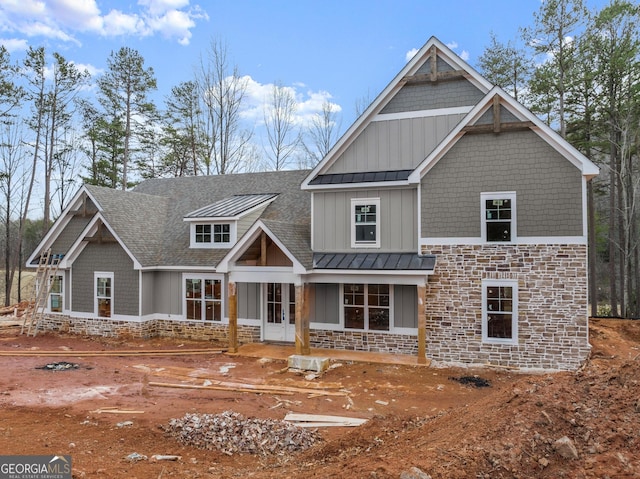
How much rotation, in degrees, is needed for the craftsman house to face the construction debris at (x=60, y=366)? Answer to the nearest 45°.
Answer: approximately 90° to its right

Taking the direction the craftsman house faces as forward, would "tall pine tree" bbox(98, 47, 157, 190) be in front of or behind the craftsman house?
behind

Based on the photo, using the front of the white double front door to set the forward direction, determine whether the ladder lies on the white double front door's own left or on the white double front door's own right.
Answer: on the white double front door's own right

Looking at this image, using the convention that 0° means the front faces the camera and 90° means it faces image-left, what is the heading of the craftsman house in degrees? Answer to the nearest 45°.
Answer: approximately 0°

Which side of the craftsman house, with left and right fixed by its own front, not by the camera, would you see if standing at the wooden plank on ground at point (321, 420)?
front

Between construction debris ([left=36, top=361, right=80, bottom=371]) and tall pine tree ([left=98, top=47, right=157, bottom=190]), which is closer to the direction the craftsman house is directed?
the construction debris

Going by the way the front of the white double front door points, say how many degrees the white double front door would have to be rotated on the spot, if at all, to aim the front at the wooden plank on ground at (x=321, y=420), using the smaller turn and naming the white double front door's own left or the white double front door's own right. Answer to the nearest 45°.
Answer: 0° — it already faces it

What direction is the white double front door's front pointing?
toward the camera

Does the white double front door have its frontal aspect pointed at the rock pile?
yes
